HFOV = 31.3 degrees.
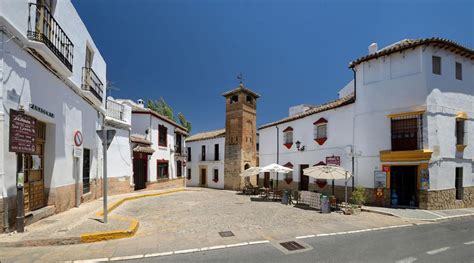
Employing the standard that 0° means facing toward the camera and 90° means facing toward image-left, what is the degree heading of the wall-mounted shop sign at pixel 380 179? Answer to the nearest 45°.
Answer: approximately 0°

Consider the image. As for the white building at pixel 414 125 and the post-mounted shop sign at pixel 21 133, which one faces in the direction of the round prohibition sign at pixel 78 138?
the white building

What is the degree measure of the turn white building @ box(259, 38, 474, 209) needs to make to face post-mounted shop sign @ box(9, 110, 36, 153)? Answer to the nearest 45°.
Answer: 0° — it already faces it

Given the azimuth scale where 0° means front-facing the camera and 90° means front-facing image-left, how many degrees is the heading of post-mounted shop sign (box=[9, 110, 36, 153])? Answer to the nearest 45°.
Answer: approximately 315°

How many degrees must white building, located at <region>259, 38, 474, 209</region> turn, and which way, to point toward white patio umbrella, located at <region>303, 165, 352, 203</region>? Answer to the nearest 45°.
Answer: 0° — it already faces it

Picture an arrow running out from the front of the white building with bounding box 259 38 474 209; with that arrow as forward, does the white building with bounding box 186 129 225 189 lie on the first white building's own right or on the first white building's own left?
on the first white building's own right

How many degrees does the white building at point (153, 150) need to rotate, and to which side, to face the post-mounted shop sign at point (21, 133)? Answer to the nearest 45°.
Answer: approximately 45° to its right
